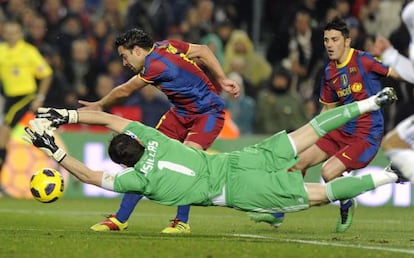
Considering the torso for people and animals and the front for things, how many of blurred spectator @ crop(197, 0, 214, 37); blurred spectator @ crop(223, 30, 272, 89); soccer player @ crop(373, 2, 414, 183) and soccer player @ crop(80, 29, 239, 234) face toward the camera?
2

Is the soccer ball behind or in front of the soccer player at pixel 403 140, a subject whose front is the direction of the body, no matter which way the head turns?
in front

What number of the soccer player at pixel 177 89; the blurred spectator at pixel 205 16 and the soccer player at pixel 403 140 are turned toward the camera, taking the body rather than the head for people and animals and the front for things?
1

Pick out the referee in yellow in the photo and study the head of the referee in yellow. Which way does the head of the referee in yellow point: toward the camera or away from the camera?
toward the camera

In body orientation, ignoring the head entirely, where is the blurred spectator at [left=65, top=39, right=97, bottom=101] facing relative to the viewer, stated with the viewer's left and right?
facing the viewer

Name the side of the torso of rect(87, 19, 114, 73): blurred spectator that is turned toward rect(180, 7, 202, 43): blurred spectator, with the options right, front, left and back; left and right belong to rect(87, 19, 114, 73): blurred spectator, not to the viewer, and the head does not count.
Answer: left

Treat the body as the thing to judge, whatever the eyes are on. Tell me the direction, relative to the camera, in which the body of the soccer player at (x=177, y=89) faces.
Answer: to the viewer's left

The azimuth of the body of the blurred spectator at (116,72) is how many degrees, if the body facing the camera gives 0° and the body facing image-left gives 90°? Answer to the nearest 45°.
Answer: approximately 0°

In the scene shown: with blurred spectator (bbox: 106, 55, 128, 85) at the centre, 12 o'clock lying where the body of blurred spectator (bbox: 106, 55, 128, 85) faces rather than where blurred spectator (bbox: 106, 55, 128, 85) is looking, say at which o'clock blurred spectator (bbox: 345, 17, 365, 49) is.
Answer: blurred spectator (bbox: 345, 17, 365, 49) is roughly at 10 o'clock from blurred spectator (bbox: 106, 55, 128, 85).

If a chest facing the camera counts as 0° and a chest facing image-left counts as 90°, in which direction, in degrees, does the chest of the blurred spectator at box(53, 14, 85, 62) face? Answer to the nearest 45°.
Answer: approximately 0°

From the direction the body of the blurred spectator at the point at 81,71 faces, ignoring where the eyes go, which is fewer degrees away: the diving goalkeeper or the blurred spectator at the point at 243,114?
the diving goalkeeper

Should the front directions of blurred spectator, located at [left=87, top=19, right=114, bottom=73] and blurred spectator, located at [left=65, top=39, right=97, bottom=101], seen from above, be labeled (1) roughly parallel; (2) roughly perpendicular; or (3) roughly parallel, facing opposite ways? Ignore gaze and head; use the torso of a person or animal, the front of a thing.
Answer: roughly parallel

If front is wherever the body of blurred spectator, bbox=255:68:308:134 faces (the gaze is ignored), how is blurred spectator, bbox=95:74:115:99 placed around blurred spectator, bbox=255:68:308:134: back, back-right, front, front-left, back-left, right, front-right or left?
right

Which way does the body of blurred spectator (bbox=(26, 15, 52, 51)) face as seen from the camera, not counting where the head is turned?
toward the camera

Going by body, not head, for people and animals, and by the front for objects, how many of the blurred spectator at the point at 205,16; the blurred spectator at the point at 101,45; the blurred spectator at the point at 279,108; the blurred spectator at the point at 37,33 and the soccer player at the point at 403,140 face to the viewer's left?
1
